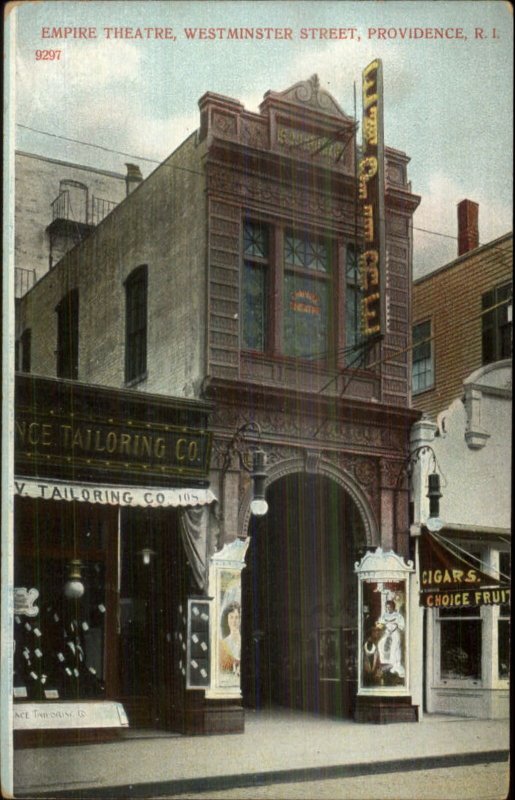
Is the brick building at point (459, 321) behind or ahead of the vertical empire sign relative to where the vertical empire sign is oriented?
behind

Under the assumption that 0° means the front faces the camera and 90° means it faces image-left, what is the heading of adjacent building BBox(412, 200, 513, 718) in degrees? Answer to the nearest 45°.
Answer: approximately 45°

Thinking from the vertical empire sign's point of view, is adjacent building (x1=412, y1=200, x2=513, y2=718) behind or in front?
behind

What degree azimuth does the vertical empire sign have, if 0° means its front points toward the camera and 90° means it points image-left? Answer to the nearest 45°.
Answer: approximately 45°

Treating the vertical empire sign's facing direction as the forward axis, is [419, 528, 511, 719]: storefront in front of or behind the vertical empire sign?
behind
